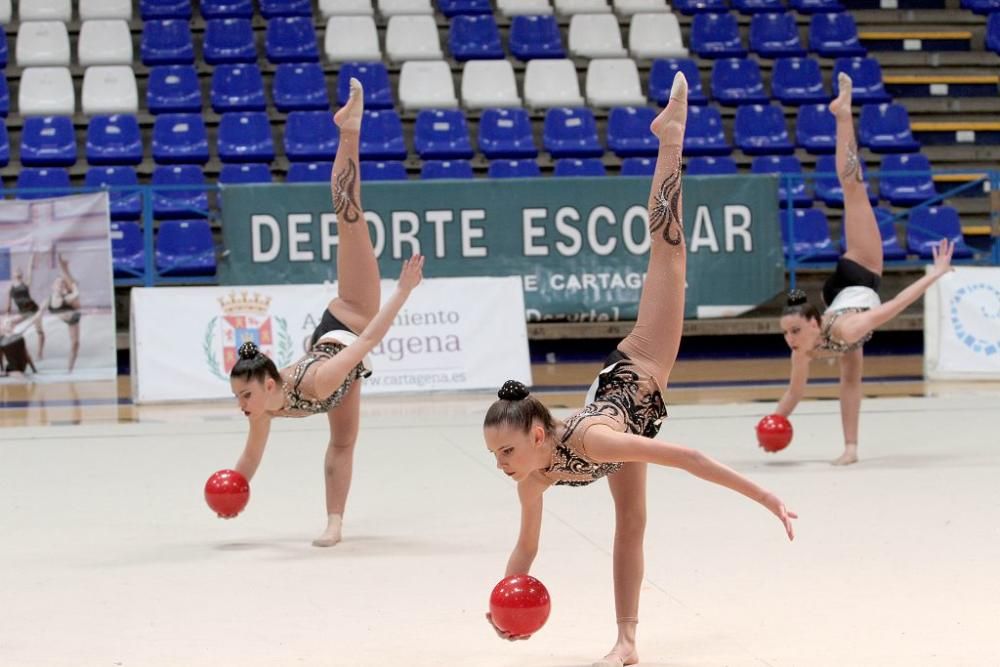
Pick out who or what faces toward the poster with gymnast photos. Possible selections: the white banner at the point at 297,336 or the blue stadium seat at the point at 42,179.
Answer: the blue stadium seat

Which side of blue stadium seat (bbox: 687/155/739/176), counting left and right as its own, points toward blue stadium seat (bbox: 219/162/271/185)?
right

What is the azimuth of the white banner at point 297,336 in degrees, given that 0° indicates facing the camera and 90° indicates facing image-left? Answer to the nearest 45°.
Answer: approximately 0°

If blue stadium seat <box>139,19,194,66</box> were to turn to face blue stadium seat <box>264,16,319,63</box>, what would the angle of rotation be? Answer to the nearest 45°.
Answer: approximately 90° to its left

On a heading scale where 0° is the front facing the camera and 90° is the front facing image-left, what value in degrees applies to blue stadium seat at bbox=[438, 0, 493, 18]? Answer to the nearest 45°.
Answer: approximately 0°
